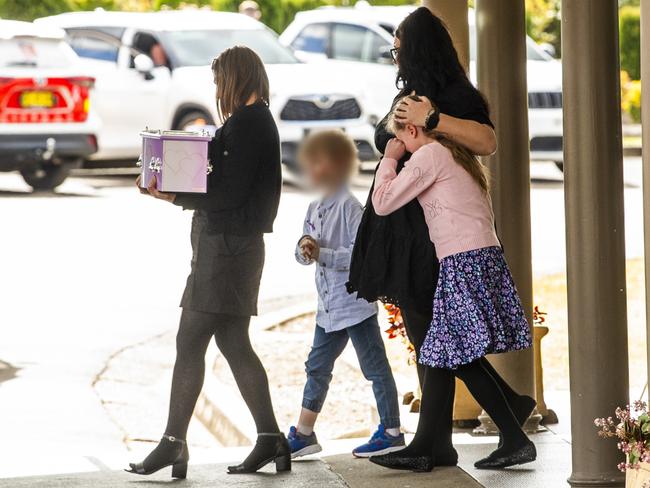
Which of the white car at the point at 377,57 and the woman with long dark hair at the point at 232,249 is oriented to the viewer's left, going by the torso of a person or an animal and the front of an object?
the woman with long dark hair

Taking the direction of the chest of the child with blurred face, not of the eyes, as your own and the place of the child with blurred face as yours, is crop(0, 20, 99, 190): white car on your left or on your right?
on your right

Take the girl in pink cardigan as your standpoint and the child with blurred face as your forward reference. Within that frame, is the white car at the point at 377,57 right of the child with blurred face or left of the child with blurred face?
right

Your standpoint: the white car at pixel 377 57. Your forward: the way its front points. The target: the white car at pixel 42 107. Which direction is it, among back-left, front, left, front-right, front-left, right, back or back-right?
right

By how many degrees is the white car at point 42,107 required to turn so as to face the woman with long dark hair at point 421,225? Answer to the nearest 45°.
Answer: approximately 180°

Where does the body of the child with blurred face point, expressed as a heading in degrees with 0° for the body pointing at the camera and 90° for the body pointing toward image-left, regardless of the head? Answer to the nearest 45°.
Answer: approximately 45°

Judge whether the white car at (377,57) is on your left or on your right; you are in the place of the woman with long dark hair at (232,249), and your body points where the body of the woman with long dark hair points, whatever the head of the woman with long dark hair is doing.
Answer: on your right

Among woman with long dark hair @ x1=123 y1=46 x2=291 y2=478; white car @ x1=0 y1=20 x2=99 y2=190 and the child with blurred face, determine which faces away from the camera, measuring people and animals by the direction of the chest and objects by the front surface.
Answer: the white car

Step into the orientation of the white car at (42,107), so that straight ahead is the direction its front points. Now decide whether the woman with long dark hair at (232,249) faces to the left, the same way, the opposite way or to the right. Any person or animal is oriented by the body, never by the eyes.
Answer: to the left

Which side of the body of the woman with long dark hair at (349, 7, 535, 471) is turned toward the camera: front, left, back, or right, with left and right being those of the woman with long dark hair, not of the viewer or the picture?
left

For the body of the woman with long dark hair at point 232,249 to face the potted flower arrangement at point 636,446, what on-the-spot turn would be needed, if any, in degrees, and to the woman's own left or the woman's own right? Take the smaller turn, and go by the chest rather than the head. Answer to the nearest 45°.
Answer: approximately 135° to the woman's own left

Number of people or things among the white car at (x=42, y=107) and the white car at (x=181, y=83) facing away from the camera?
1
